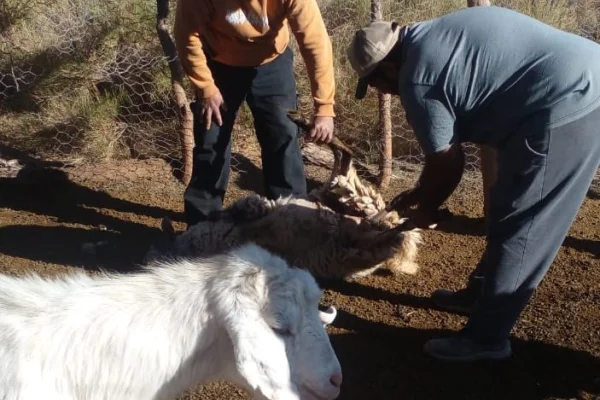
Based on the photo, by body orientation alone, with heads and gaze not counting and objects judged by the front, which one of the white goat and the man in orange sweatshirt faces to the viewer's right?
the white goat

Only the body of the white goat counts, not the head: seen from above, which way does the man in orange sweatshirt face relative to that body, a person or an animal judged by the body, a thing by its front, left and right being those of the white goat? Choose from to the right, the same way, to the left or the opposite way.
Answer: to the right

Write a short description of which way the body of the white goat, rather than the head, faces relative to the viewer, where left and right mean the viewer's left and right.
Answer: facing to the right of the viewer

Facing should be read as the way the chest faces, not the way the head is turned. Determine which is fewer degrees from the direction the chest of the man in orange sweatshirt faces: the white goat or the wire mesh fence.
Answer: the white goat

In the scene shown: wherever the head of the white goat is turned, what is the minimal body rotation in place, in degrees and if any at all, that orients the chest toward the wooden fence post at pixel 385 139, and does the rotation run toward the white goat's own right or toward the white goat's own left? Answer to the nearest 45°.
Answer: approximately 45° to the white goat's own left

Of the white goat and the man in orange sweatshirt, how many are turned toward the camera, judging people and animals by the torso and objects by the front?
1

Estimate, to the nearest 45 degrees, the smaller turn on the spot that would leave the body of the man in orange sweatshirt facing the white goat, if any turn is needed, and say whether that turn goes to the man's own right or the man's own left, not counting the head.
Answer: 0° — they already face it

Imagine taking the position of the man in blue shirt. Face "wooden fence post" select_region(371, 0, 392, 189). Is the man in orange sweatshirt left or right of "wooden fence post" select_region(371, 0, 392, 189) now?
left

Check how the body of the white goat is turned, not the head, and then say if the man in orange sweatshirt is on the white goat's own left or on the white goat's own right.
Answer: on the white goat's own left

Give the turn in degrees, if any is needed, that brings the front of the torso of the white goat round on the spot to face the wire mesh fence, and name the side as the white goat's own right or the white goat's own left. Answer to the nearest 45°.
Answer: approximately 90° to the white goat's own left
